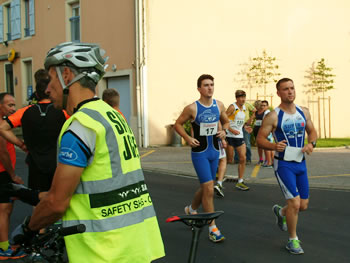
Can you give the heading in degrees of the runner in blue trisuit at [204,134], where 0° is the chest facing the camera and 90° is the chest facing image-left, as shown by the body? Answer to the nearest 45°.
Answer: approximately 315°

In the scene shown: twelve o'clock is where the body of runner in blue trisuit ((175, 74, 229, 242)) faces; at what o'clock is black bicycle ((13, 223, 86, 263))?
The black bicycle is roughly at 2 o'clock from the runner in blue trisuit.

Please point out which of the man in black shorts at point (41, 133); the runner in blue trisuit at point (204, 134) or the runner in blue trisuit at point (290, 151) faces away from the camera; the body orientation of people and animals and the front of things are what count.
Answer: the man in black shorts

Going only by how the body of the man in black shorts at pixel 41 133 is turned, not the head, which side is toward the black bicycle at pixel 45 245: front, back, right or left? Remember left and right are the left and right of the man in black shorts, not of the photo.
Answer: back

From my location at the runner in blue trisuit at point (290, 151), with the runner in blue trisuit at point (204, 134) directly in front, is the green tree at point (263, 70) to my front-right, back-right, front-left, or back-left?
front-right

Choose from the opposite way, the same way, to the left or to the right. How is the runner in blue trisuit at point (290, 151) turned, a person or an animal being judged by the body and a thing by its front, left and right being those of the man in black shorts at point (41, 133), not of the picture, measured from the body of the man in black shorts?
the opposite way

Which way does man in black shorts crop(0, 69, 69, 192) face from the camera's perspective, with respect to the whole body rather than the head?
away from the camera

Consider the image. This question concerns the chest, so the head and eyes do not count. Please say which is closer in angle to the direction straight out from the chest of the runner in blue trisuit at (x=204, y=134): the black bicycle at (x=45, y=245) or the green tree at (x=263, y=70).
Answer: the black bicycle

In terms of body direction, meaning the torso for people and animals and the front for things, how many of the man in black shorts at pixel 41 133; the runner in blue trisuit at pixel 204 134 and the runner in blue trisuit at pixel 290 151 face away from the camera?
1

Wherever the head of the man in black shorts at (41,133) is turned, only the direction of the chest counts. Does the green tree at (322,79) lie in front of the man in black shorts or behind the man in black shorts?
in front

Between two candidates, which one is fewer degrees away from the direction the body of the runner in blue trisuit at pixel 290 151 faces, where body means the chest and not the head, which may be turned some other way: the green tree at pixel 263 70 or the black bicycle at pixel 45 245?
the black bicycle

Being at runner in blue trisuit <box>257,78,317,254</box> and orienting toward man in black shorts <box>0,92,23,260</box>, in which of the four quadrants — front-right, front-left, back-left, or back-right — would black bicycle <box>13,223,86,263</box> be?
front-left

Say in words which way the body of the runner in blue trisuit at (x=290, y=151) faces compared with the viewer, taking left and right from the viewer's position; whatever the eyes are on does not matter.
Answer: facing the viewer and to the right of the viewer

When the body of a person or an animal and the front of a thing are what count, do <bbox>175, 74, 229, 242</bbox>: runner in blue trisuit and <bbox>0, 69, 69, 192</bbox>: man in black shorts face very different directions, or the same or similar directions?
very different directions

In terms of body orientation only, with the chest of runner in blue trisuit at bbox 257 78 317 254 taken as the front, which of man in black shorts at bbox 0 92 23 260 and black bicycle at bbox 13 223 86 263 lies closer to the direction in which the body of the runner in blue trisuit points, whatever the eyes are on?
the black bicycle

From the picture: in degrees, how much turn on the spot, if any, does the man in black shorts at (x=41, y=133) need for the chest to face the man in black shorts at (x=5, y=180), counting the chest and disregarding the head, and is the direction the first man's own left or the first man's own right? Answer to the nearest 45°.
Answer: approximately 45° to the first man's own left

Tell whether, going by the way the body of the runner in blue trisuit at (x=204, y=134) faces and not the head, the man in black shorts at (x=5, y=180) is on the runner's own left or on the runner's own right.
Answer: on the runner's own right

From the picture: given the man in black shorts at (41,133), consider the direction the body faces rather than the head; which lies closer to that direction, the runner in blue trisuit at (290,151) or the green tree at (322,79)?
the green tree
